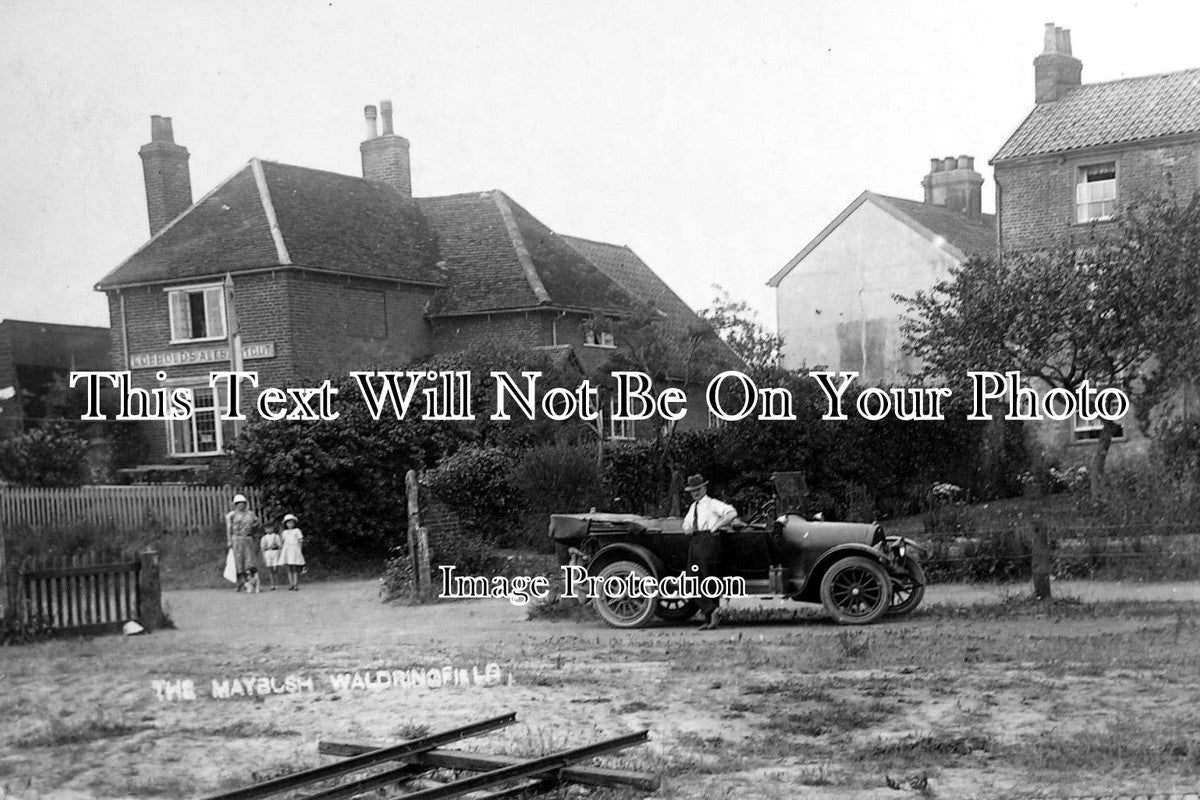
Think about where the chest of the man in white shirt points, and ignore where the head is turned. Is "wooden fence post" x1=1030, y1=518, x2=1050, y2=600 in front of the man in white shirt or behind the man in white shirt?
behind

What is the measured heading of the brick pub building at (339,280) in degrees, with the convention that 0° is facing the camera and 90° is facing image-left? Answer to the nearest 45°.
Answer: approximately 45°

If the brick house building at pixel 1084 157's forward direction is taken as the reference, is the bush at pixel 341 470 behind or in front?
in front

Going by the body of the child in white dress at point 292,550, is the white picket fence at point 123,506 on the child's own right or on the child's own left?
on the child's own right

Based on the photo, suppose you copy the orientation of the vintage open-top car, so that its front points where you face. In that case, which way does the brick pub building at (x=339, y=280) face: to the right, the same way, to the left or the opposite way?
to the right

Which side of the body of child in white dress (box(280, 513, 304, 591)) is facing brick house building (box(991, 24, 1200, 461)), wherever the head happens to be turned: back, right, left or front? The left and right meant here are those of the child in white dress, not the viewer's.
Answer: left

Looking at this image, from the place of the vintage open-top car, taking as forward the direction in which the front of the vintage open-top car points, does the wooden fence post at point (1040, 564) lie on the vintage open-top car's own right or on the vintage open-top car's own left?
on the vintage open-top car's own left

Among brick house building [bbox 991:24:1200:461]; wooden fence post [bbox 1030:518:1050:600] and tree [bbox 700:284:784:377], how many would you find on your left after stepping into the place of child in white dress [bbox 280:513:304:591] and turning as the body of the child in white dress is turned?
3

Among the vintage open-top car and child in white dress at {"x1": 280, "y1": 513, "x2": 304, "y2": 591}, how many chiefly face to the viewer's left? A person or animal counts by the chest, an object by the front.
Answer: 0

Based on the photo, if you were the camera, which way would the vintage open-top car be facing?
facing the viewer and to the right of the viewer
